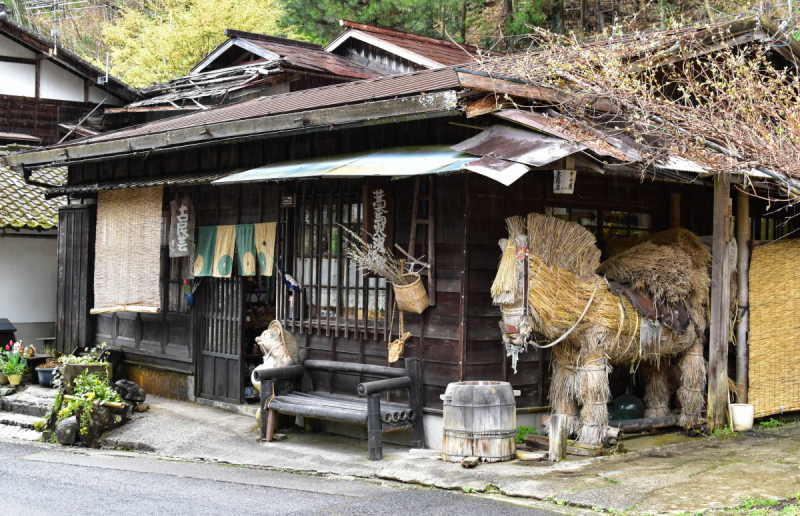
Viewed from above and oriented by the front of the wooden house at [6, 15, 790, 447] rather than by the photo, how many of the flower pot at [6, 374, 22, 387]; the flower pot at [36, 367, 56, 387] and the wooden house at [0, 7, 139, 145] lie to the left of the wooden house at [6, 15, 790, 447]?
0

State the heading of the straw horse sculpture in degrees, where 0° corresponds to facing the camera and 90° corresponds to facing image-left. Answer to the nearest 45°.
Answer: approximately 45°

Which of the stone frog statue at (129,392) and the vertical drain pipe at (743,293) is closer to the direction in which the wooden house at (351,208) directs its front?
the stone frog statue

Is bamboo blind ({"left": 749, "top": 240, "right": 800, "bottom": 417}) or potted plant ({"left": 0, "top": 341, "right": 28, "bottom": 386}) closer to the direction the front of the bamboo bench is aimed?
the potted plant

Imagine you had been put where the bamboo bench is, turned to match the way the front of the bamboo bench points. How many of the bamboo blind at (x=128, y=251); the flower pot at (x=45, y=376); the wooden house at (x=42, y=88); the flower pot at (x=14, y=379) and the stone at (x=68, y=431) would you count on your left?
0

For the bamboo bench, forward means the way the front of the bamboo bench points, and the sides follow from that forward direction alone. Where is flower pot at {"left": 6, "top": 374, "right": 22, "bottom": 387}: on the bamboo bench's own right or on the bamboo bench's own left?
on the bamboo bench's own right

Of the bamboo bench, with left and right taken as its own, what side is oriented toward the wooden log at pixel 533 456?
left

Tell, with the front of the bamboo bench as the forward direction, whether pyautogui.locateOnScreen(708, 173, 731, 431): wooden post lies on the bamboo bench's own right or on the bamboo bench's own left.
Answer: on the bamboo bench's own left

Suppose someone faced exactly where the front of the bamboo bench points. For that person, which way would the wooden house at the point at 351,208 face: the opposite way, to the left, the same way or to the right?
the same way

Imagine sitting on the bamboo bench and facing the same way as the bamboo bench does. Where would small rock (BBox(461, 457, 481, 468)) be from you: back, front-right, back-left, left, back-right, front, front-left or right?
left

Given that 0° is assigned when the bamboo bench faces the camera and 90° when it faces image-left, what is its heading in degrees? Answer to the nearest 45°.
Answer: approximately 45°

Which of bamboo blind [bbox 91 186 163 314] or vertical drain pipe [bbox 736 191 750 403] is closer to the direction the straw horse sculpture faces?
the bamboo blind

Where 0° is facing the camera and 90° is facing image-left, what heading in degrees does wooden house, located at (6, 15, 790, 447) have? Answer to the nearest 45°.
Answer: approximately 45°

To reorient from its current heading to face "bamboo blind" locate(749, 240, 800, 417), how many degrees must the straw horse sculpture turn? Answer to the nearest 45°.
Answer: approximately 180°

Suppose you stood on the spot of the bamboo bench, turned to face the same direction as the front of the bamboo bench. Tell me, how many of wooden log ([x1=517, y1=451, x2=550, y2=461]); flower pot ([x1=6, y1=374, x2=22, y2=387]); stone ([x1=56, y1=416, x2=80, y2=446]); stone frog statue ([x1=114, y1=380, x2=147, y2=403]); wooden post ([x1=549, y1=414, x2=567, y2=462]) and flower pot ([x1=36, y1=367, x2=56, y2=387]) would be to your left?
2

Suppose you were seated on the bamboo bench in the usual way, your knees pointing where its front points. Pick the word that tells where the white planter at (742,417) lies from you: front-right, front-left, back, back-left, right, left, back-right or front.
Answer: back-left

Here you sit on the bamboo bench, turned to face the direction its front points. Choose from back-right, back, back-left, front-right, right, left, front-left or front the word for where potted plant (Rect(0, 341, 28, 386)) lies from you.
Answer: right
